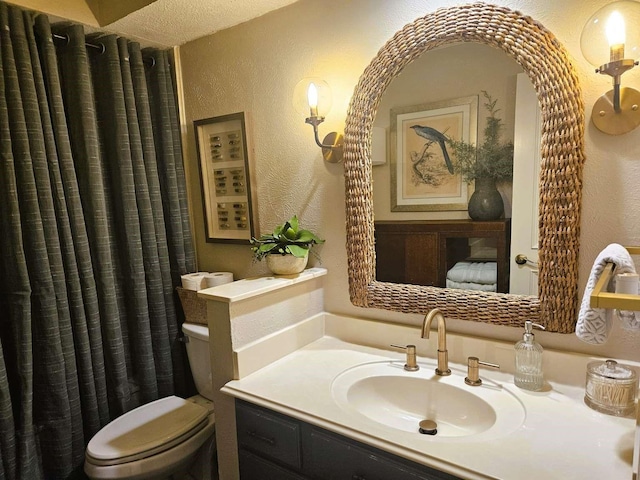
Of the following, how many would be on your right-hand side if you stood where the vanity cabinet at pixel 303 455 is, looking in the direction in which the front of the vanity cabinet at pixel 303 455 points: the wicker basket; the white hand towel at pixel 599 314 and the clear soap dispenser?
1

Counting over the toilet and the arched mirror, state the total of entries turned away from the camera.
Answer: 0

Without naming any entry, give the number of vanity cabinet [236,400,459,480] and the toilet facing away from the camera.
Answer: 0

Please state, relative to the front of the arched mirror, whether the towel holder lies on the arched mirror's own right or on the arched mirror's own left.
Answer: on the arched mirror's own left

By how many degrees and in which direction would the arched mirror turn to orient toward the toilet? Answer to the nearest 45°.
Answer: approximately 45° to its right

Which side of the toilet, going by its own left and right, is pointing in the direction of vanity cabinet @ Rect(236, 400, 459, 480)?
left

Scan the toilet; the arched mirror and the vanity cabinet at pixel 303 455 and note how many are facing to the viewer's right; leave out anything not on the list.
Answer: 0

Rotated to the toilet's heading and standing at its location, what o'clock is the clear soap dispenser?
The clear soap dispenser is roughly at 9 o'clock from the toilet.

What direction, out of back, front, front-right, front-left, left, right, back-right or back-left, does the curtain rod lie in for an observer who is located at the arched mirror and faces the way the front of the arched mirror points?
front-right

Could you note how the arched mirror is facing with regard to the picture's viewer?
facing the viewer and to the left of the viewer
